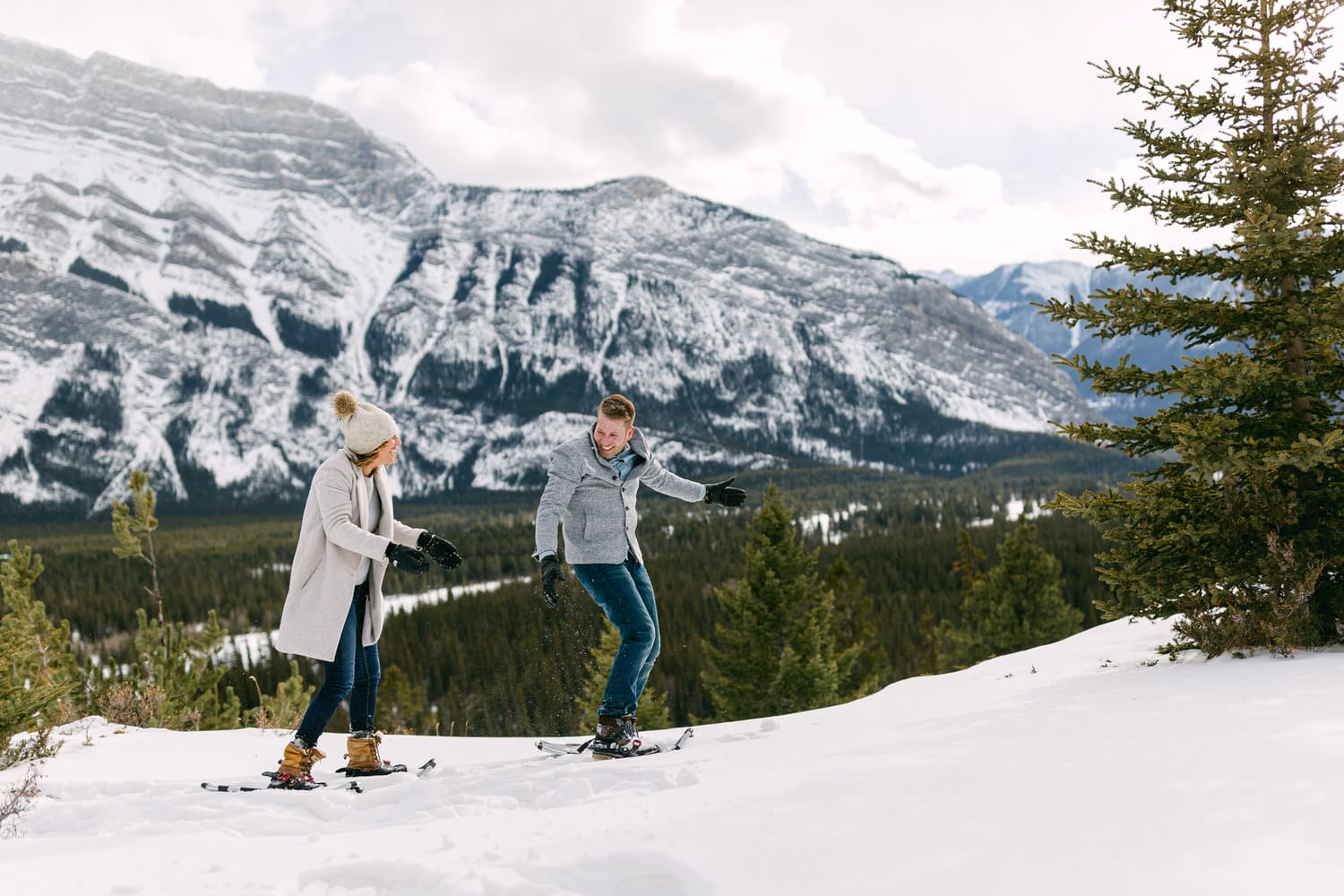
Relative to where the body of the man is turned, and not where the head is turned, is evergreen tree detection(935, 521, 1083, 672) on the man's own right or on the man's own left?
on the man's own left

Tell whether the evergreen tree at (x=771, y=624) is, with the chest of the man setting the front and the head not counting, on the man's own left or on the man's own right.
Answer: on the man's own left

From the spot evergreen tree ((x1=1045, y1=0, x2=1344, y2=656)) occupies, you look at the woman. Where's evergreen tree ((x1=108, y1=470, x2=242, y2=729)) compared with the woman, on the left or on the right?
right

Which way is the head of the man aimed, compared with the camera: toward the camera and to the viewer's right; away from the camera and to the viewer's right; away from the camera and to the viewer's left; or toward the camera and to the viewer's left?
toward the camera and to the viewer's left

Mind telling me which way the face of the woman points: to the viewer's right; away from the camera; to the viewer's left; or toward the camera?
to the viewer's right
